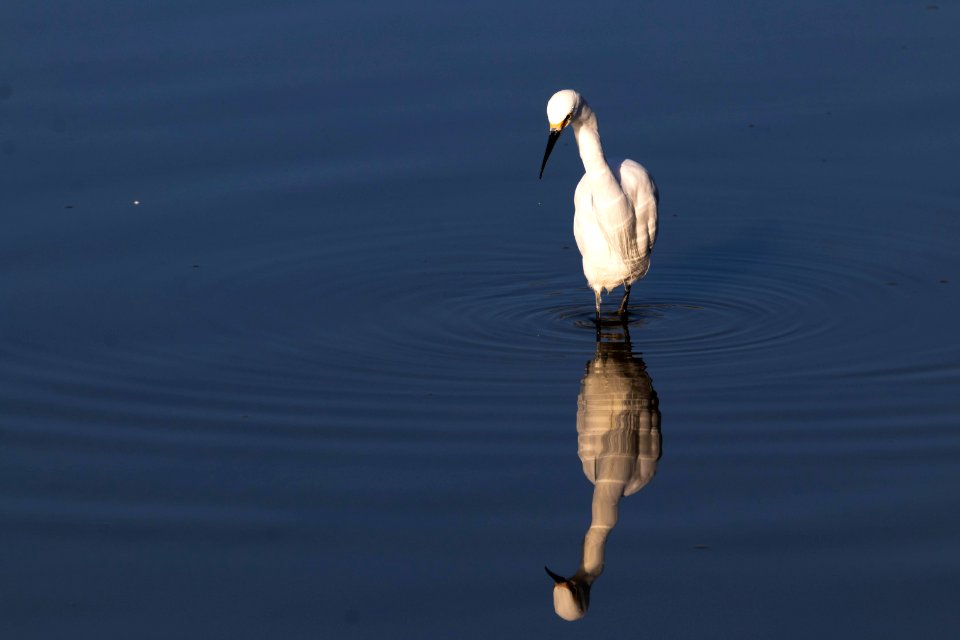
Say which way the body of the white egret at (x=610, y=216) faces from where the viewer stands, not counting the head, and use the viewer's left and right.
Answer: facing the viewer and to the left of the viewer
